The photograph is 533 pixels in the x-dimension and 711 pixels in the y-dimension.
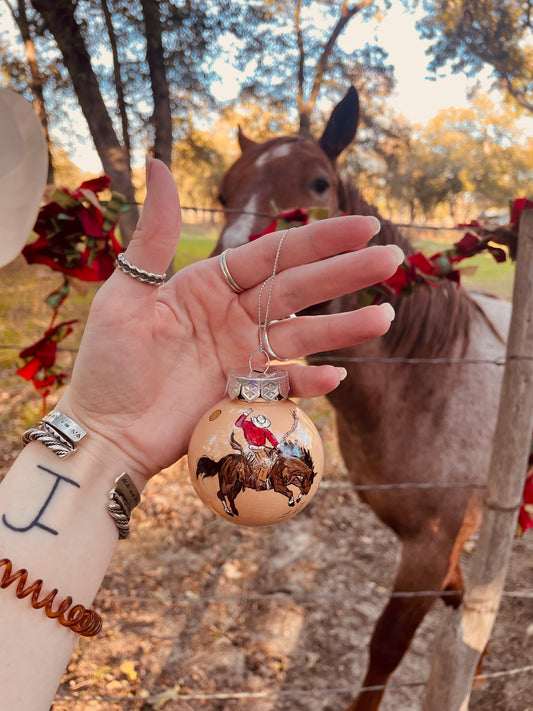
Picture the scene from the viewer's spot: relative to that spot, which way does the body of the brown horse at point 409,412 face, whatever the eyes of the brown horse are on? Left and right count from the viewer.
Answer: facing the viewer and to the left of the viewer

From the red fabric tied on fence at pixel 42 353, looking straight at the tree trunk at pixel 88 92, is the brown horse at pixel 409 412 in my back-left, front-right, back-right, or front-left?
front-right

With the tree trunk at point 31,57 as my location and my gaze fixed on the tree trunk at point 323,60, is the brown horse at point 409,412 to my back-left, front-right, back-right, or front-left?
front-right

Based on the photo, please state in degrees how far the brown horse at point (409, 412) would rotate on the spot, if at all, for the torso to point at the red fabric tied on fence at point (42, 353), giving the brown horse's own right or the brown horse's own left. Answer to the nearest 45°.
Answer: approximately 45° to the brown horse's own right

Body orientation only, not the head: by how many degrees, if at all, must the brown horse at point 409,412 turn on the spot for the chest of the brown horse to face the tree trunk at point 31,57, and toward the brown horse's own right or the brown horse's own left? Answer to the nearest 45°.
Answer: approximately 45° to the brown horse's own right
